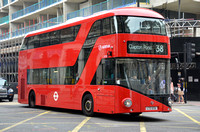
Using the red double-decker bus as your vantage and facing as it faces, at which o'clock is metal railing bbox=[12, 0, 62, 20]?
The metal railing is roughly at 7 o'clock from the red double-decker bus.

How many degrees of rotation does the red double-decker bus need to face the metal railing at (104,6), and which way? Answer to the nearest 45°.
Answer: approximately 135° to its left

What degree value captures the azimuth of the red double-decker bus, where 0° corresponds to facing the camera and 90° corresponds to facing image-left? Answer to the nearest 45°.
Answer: approximately 315°
